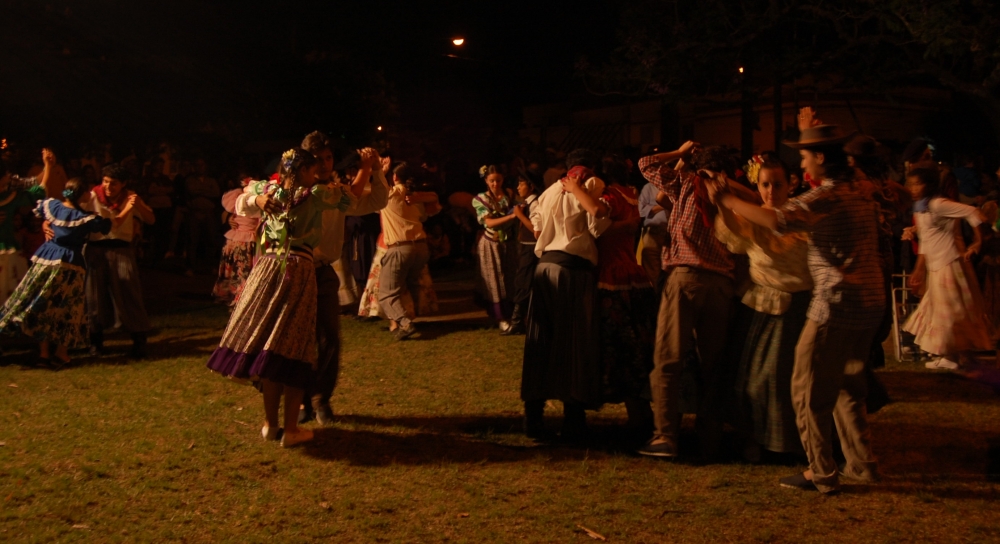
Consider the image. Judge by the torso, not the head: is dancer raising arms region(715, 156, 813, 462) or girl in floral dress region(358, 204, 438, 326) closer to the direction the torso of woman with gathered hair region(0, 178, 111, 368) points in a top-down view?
the girl in floral dress

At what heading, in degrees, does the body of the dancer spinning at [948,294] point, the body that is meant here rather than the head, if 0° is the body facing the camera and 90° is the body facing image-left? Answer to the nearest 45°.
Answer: approximately 90°

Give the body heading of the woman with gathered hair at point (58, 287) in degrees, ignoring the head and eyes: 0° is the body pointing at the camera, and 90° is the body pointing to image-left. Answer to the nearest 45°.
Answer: approximately 225°

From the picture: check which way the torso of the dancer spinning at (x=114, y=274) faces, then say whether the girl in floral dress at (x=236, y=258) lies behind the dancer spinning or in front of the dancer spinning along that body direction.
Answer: behind

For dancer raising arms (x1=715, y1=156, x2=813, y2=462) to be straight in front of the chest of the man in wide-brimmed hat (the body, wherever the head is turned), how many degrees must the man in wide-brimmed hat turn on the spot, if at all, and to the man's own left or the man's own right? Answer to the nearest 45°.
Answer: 0° — they already face them

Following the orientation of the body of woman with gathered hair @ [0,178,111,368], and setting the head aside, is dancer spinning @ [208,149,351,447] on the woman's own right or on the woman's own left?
on the woman's own right

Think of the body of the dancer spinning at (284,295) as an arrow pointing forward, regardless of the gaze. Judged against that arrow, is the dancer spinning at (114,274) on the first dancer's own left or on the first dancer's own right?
on the first dancer's own left

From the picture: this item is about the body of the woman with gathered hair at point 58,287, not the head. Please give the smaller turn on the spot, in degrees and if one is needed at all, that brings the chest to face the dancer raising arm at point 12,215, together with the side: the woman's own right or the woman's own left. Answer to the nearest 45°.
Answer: approximately 90° to the woman's own left
